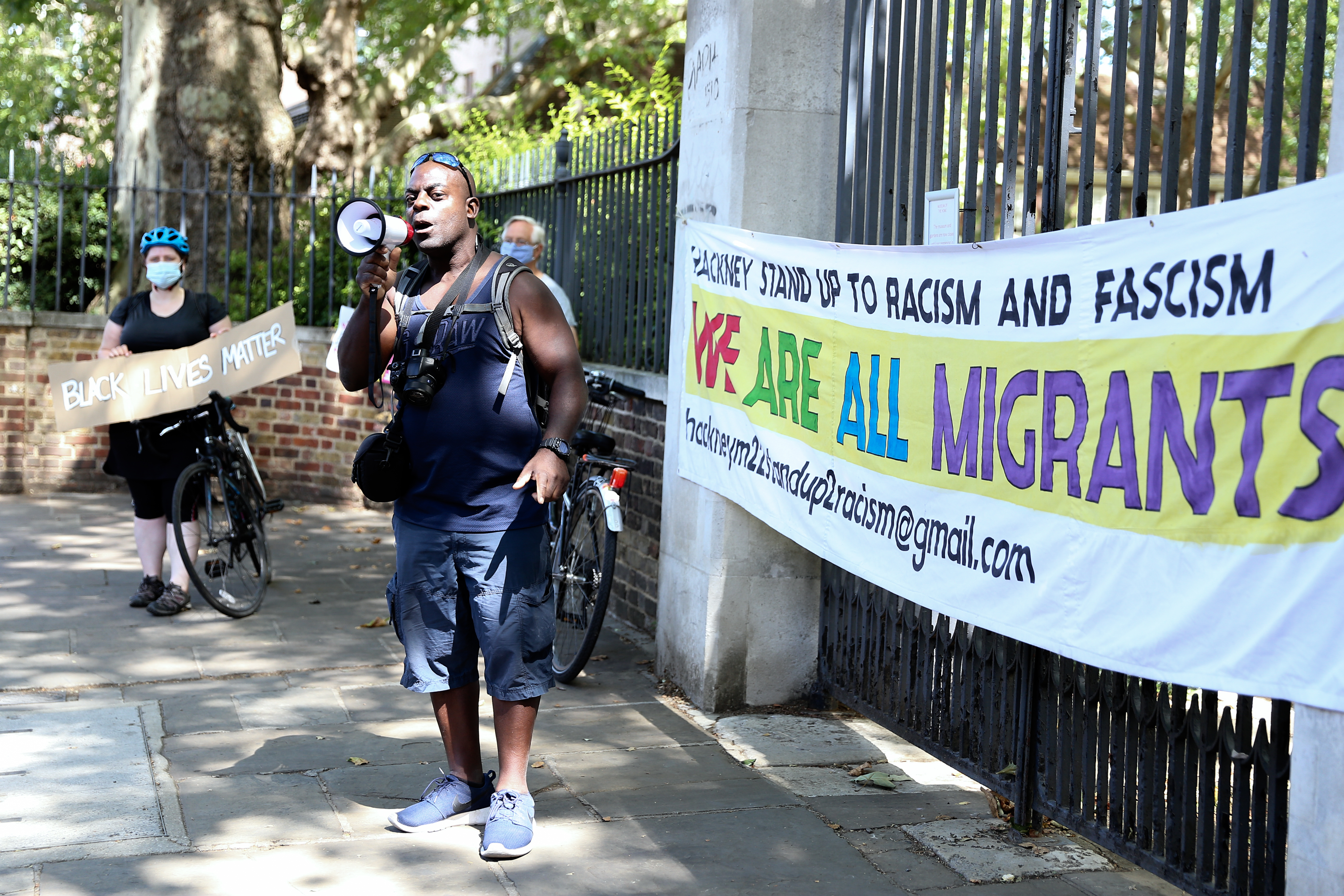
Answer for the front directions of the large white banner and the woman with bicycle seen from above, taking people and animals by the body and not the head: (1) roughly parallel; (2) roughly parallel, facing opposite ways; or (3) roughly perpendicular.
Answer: roughly perpendicular

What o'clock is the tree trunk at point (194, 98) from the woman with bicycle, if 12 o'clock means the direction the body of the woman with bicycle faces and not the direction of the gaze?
The tree trunk is roughly at 6 o'clock from the woman with bicycle.

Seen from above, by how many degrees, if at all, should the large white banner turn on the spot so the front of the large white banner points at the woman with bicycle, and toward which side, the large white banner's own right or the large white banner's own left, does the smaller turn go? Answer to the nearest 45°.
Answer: approximately 90° to the large white banner's own right

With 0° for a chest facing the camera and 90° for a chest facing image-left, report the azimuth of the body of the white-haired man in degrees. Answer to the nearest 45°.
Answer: approximately 45°

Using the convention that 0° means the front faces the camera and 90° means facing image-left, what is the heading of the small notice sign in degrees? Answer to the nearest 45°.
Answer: approximately 45°

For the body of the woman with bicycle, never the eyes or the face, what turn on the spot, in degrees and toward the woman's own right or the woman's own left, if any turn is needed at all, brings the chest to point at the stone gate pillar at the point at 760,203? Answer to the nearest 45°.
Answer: approximately 45° to the woman's own left

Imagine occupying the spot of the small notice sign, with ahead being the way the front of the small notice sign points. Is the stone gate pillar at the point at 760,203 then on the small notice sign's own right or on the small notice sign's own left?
on the small notice sign's own right

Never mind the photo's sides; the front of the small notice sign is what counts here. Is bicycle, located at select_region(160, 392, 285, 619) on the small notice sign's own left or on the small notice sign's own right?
on the small notice sign's own right

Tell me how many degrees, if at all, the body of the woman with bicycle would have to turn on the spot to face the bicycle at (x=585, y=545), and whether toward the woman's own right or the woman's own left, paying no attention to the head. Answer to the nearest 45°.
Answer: approximately 45° to the woman's own left

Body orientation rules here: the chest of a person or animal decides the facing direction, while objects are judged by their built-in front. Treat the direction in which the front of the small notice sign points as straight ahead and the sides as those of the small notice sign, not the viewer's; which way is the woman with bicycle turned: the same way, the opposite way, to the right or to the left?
to the left
